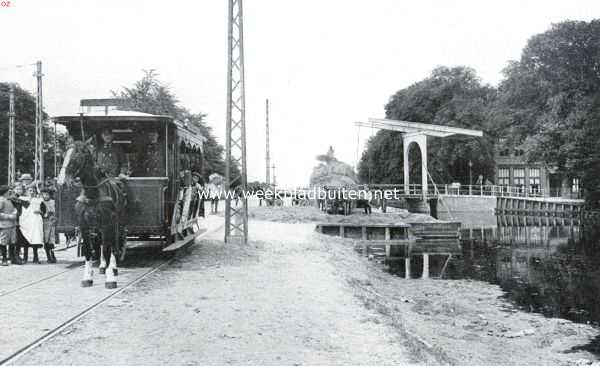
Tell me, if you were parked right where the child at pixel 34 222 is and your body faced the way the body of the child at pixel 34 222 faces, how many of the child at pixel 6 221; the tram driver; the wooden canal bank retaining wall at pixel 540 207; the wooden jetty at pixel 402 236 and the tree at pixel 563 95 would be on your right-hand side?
1

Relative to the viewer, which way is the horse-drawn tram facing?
toward the camera

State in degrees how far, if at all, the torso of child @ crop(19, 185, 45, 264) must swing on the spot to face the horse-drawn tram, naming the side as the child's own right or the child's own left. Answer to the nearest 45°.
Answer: approximately 45° to the child's own left

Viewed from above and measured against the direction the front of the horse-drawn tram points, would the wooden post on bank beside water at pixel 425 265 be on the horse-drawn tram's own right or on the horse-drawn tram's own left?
on the horse-drawn tram's own left

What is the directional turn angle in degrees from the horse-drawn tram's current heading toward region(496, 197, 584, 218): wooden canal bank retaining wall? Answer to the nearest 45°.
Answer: approximately 135° to its left

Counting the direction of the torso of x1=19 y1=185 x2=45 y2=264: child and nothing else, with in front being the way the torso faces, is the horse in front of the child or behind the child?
in front

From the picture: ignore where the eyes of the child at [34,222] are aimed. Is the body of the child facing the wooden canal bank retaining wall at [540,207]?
no

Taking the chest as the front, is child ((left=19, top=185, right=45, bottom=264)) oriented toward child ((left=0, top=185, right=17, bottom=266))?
no

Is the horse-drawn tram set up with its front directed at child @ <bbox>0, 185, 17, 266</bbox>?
no

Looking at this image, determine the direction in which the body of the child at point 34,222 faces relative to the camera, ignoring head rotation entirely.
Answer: toward the camera

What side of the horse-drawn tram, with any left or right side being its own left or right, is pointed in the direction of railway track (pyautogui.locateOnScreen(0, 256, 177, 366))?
front

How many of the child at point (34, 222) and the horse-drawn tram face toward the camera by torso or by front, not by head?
2

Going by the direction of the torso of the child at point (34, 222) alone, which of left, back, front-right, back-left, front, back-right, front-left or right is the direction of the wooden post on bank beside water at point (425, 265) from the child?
left

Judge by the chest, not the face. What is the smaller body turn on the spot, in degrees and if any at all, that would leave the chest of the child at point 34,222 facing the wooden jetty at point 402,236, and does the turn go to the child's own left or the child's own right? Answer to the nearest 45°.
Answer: approximately 135° to the child's own left

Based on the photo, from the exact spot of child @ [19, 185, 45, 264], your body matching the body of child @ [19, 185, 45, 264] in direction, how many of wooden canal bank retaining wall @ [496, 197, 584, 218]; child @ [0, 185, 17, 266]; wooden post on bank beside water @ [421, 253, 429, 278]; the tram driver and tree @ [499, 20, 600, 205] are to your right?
1

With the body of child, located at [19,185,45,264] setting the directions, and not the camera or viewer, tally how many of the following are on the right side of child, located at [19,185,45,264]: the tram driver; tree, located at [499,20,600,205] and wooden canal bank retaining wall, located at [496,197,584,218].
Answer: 0

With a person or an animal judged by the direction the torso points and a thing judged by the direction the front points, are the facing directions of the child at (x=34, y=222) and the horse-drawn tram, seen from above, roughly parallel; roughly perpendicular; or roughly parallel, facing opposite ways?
roughly parallel

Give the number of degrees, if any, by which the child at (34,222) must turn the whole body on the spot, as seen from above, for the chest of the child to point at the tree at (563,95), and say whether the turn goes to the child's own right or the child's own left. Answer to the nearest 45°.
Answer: approximately 90° to the child's own left
